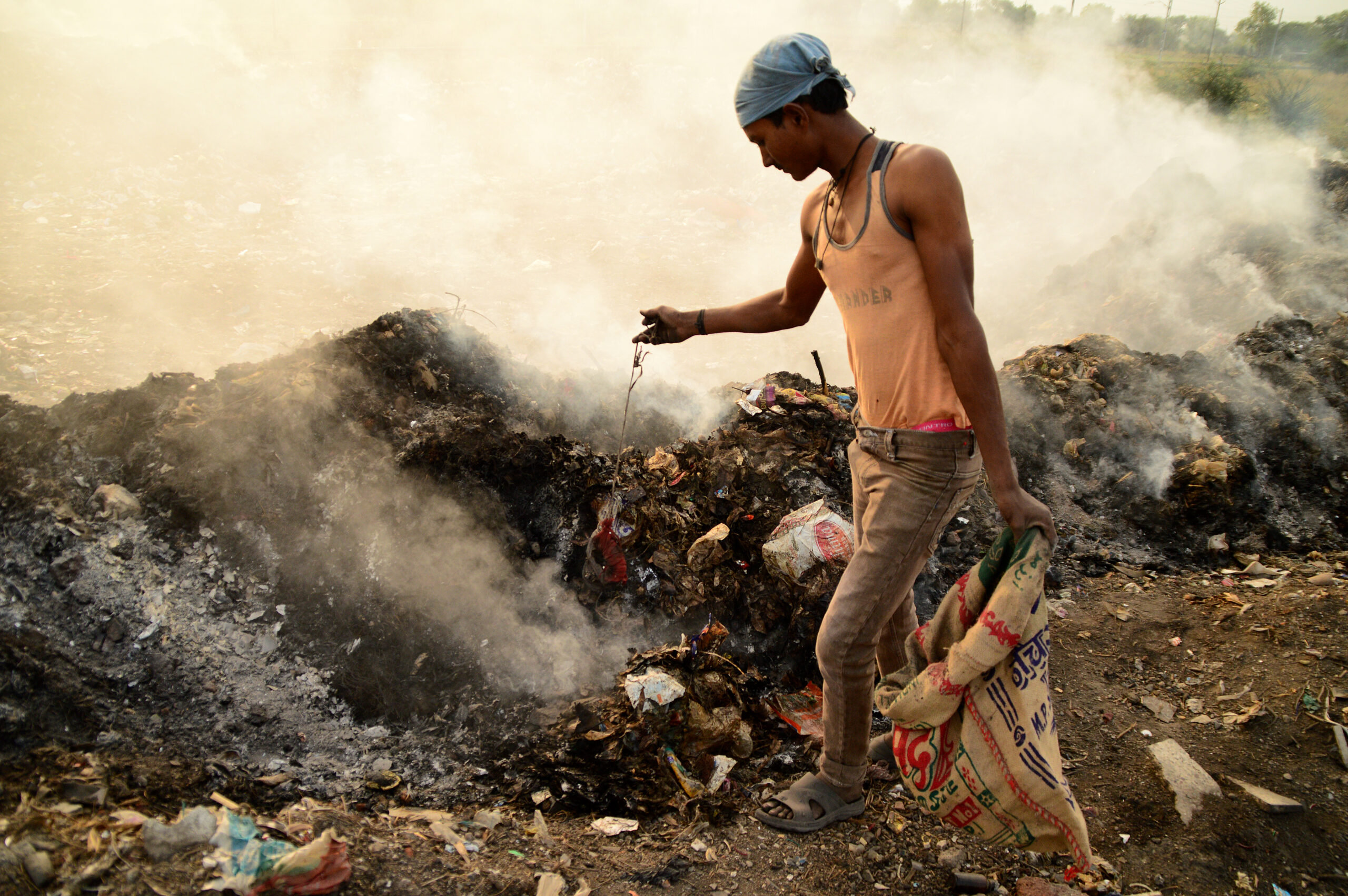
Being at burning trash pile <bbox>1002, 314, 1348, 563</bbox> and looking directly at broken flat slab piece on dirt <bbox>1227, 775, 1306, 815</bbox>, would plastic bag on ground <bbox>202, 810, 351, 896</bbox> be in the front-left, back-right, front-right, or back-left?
front-right

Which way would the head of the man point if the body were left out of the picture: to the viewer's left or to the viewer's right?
to the viewer's left

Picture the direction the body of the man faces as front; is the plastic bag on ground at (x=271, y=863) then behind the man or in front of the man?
in front

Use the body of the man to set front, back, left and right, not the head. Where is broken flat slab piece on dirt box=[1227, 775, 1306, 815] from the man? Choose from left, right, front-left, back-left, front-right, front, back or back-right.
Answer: back

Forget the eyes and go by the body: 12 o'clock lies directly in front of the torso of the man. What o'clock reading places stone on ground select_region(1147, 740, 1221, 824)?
The stone on ground is roughly at 6 o'clock from the man.

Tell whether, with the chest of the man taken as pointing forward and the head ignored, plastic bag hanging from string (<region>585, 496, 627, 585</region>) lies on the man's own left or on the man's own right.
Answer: on the man's own right

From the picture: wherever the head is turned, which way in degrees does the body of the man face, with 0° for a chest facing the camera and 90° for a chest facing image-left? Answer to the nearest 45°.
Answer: approximately 45°

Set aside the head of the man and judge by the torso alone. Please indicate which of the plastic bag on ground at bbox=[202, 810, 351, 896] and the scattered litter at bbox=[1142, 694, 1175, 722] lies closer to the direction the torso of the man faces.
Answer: the plastic bag on ground

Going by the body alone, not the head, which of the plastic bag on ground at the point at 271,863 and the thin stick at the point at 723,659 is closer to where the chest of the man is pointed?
the plastic bag on ground

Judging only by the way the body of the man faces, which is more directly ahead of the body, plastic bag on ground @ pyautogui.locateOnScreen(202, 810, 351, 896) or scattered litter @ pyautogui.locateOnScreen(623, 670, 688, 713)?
the plastic bag on ground
